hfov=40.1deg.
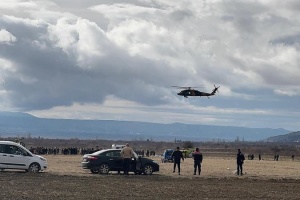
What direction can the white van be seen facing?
to the viewer's right

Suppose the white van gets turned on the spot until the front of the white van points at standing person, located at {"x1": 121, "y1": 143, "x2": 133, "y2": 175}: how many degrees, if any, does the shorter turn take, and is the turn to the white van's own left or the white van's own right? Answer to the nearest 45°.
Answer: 0° — it already faces them

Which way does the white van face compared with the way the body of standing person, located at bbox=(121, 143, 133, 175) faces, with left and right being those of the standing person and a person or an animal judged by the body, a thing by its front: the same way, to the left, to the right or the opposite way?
to the right

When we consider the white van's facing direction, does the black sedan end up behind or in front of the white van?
in front

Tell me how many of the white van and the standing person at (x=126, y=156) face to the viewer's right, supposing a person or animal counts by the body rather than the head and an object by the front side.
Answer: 1

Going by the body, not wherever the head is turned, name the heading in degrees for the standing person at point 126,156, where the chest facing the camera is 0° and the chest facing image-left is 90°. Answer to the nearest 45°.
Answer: approximately 180°

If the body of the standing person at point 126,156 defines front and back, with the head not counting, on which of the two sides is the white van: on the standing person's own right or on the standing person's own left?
on the standing person's own left
